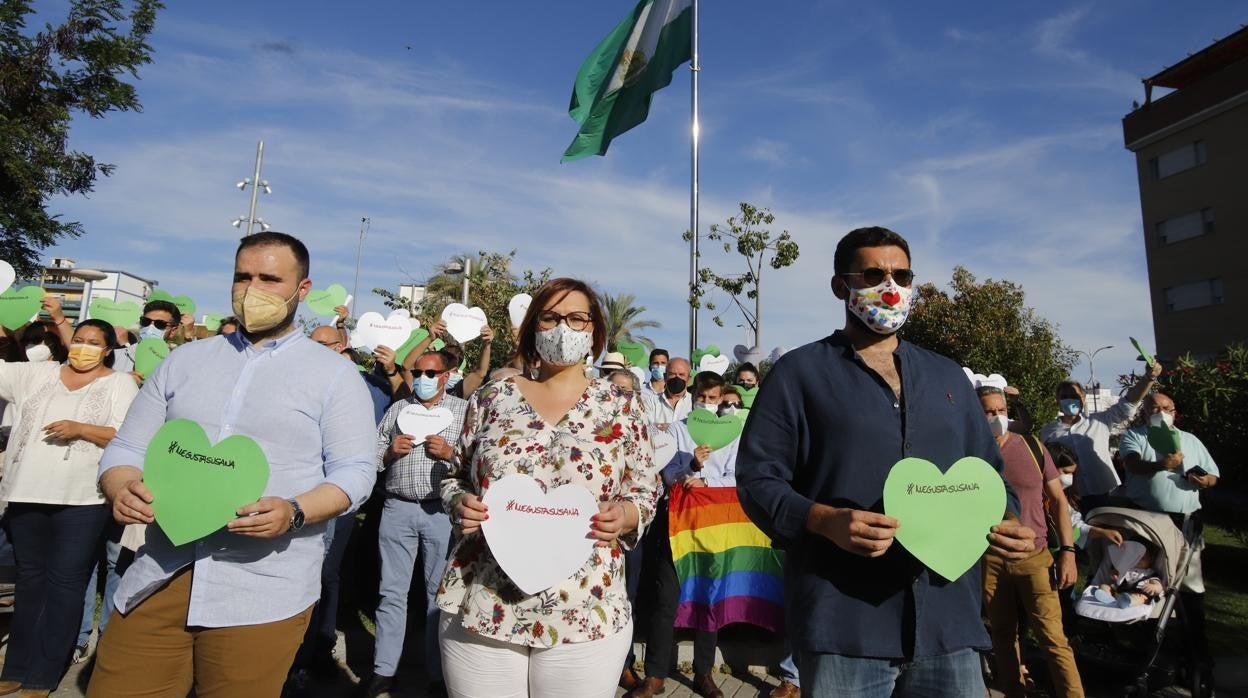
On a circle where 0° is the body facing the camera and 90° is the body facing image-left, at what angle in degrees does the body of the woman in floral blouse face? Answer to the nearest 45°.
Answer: approximately 0°

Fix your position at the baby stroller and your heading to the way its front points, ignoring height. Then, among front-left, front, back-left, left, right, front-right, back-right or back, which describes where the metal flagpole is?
right

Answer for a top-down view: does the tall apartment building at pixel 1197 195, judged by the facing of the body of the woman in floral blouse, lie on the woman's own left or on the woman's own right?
on the woman's own left

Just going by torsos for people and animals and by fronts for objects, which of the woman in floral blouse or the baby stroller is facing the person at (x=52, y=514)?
the baby stroller

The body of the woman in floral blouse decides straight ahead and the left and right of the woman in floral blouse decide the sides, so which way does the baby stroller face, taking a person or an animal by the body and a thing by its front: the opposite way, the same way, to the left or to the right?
to the right

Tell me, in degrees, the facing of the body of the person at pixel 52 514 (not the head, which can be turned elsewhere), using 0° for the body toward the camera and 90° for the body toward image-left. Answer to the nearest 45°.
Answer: approximately 0°

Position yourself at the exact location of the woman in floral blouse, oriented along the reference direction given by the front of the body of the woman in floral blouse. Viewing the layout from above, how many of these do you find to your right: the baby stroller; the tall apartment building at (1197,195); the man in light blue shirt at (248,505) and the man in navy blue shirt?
1

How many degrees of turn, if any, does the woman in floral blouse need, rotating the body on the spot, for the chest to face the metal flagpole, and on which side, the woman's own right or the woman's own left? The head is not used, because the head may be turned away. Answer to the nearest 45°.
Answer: approximately 180°

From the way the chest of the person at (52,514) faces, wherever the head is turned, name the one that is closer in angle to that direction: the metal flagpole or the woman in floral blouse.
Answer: the woman in floral blouse

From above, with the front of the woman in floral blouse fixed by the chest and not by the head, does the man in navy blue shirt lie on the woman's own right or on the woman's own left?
on the woman's own left

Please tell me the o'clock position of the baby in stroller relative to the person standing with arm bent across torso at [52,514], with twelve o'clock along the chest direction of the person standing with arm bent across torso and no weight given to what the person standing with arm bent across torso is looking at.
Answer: The baby in stroller is roughly at 10 o'clock from the person standing with arm bent across torso.
